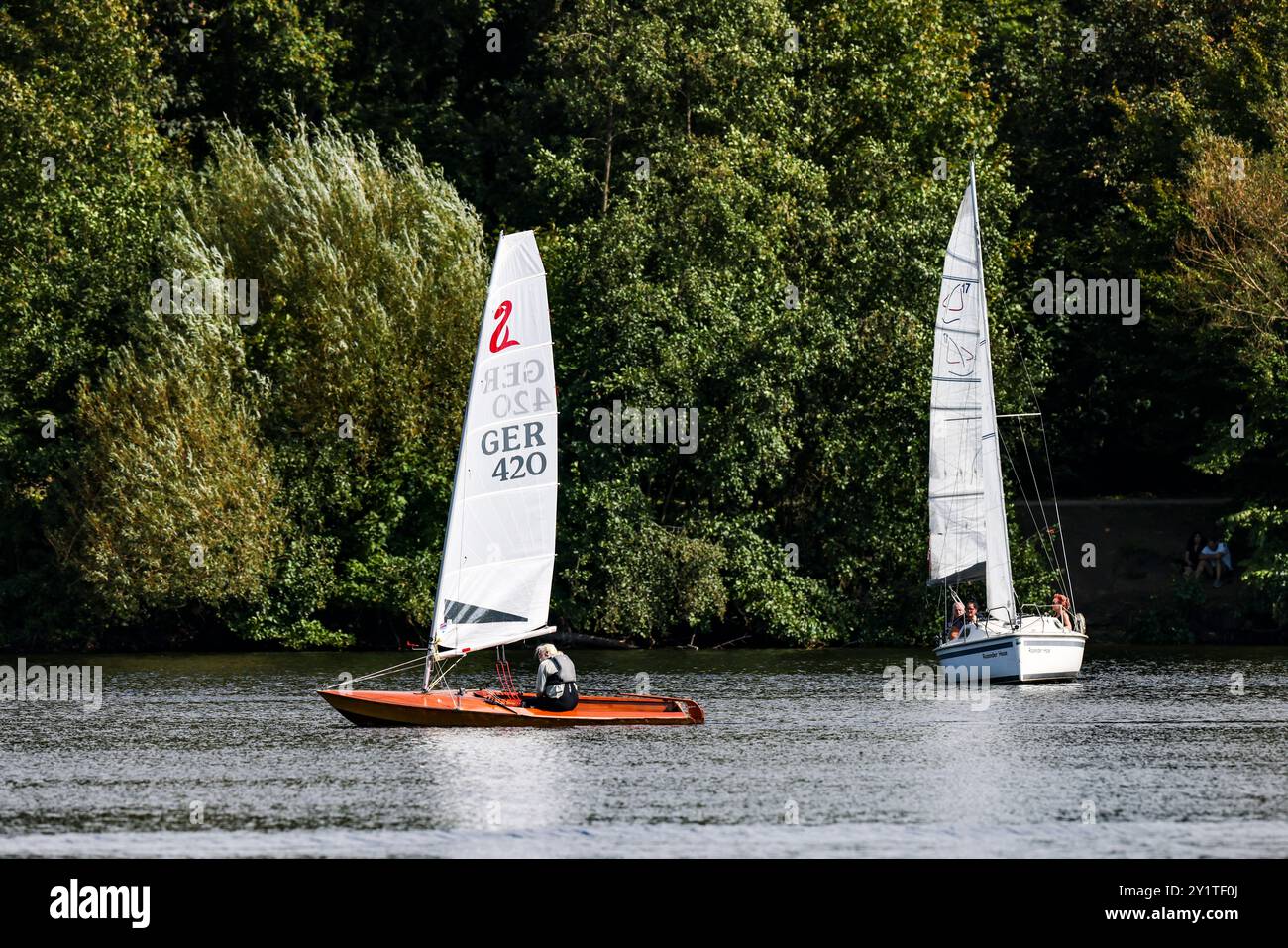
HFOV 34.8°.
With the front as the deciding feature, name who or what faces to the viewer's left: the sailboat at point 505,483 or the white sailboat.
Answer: the sailboat

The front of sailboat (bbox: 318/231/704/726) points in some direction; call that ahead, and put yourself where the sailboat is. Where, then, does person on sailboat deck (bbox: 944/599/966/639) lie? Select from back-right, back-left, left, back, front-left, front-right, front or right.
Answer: back-right

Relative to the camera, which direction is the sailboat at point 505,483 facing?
to the viewer's left

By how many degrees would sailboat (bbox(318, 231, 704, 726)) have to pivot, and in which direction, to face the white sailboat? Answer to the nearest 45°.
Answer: approximately 135° to its right
